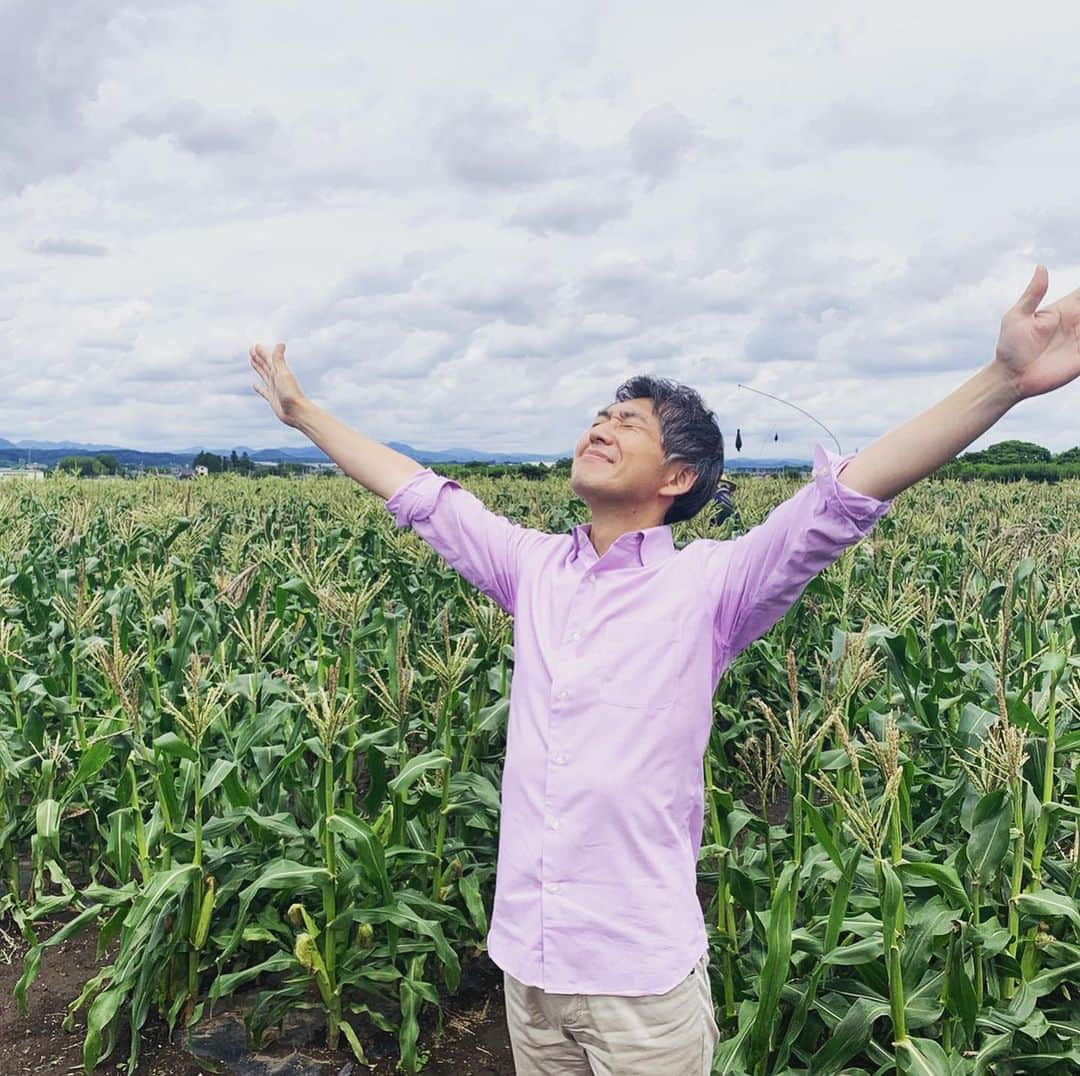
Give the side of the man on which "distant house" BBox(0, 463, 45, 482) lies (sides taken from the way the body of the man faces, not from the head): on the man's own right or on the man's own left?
on the man's own right

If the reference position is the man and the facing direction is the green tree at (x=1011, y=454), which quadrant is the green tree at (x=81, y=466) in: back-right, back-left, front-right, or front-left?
front-left

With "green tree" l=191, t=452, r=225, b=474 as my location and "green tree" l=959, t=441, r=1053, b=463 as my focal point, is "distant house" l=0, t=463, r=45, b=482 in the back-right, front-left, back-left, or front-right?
back-right

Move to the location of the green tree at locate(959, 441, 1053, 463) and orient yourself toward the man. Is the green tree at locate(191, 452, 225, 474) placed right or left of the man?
right

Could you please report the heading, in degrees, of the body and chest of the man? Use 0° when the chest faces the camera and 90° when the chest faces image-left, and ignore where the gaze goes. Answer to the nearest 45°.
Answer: approximately 45°

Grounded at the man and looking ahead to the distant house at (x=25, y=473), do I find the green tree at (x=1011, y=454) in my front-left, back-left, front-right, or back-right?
front-right

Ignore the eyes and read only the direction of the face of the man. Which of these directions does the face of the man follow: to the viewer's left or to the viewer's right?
to the viewer's left
